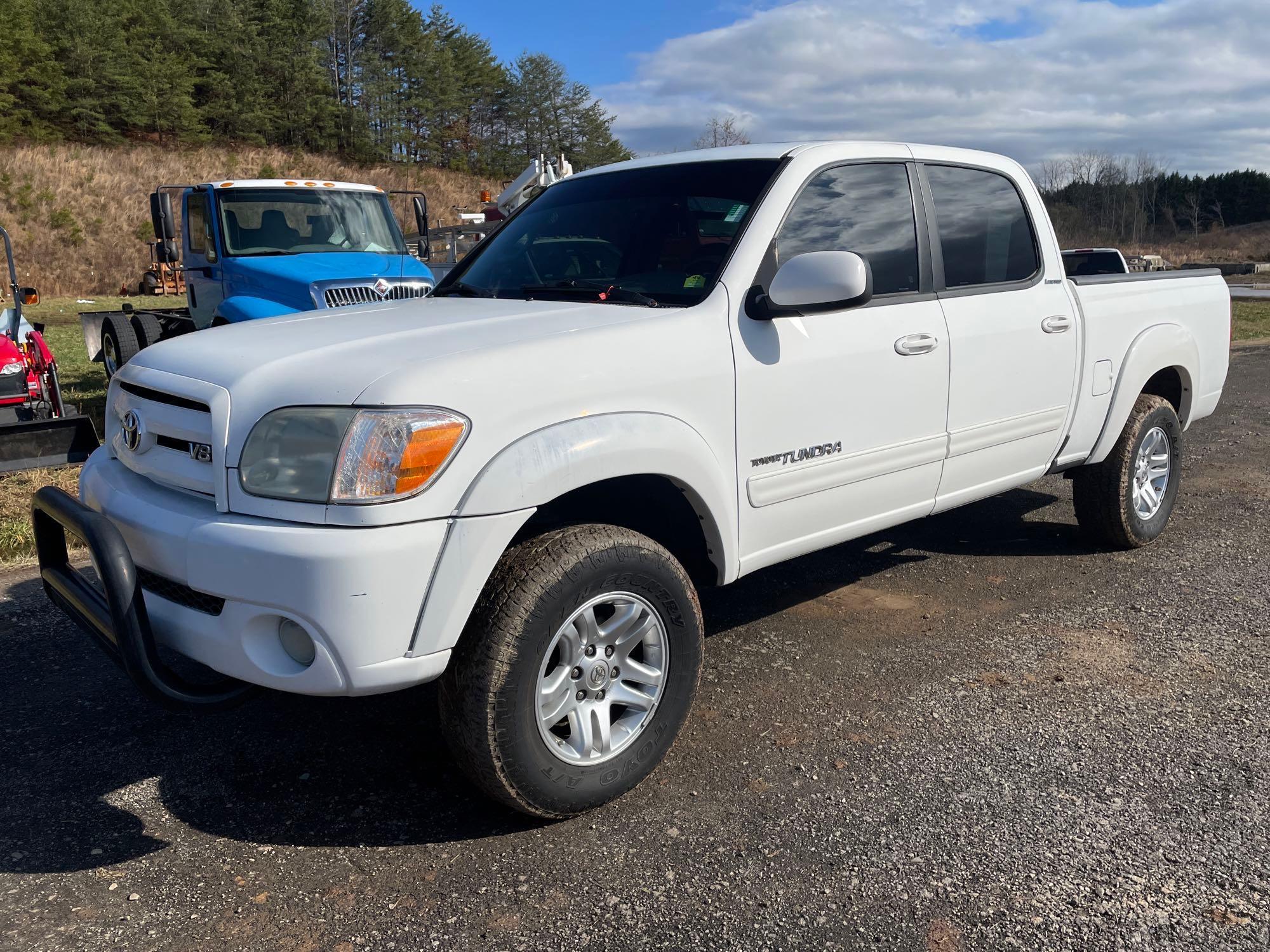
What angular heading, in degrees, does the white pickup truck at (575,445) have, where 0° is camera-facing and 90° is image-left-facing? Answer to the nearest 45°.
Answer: approximately 45°

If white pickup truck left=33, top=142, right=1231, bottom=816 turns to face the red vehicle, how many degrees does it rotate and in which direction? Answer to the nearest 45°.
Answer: approximately 90° to its right
